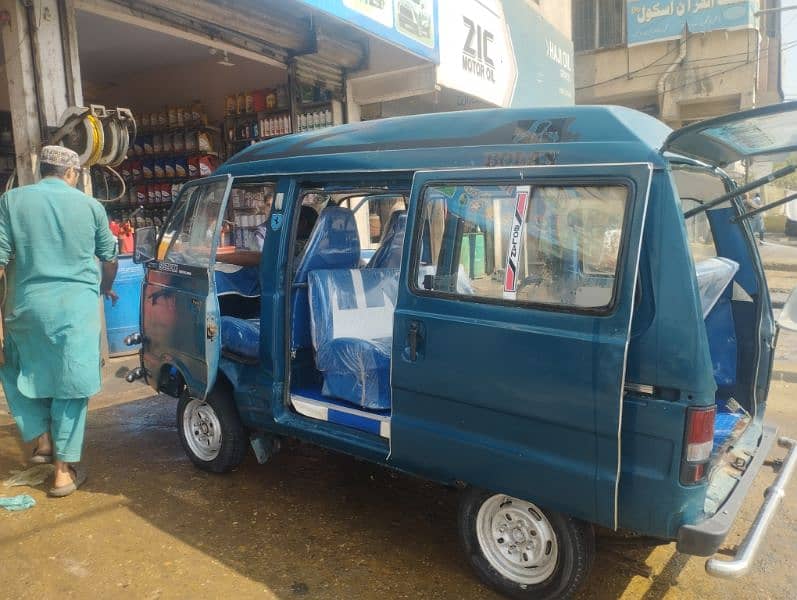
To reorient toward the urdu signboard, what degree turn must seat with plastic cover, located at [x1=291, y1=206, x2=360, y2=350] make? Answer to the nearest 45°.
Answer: approximately 90° to its right

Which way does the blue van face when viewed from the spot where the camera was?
facing away from the viewer and to the left of the viewer

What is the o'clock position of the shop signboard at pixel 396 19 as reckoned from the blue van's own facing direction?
The shop signboard is roughly at 1 o'clock from the blue van.

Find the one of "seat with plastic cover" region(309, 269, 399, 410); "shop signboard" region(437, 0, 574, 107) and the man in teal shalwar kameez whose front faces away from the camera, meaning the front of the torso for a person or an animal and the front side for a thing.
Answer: the man in teal shalwar kameez

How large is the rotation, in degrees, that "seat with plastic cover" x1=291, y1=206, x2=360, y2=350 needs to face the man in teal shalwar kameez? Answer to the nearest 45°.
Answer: approximately 45° to its left

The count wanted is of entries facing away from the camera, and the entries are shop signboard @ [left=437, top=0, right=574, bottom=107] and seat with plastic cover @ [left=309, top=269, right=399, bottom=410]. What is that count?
0

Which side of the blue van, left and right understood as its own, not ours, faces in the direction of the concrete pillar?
front

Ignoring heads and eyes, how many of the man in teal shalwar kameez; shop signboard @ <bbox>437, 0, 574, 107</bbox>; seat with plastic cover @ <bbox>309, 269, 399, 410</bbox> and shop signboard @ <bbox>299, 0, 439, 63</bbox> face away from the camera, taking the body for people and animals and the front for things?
1

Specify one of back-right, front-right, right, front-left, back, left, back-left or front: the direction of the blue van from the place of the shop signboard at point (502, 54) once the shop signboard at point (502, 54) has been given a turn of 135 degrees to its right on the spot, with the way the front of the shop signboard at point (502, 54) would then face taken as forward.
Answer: left

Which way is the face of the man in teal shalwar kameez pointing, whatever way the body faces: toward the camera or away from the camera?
away from the camera

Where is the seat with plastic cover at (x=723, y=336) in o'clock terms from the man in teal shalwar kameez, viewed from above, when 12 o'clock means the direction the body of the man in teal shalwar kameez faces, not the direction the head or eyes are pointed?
The seat with plastic cover is roughly at 4 o'clock from the man in teal shalwar kameez.

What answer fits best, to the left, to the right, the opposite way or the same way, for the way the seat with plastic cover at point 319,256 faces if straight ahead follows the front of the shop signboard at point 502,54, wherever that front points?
the opposite way

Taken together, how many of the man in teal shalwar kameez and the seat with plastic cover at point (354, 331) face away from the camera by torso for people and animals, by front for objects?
1

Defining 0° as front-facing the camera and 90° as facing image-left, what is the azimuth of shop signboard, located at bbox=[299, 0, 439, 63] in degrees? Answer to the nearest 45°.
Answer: approximately 315°

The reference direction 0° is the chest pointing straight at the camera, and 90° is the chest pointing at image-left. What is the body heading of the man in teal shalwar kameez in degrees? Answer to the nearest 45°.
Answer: approximately 180°
